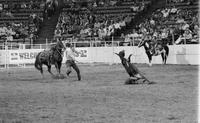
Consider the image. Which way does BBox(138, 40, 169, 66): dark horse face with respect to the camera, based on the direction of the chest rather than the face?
to the viewer's left
